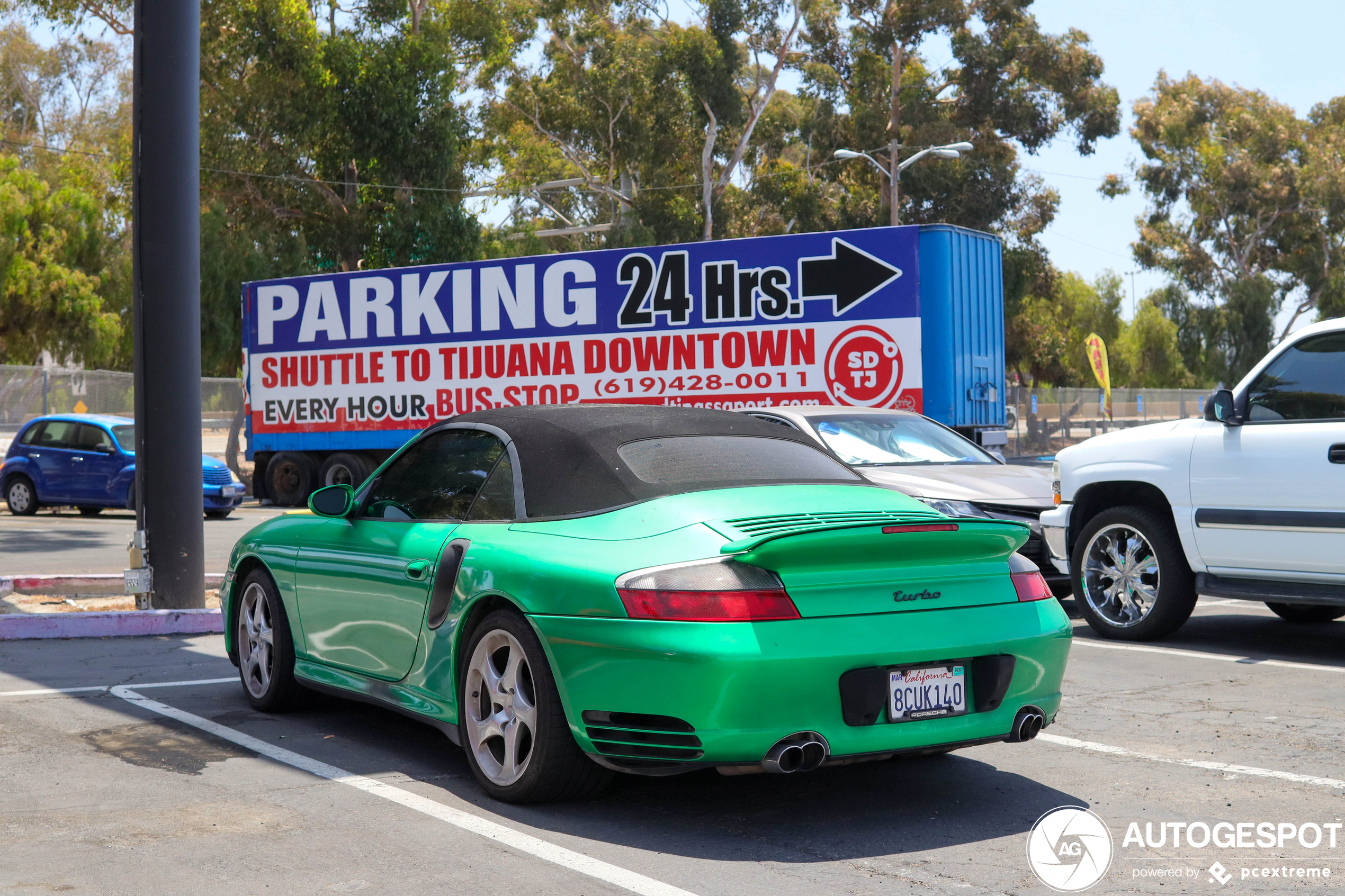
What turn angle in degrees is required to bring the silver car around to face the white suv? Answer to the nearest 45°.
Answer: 0° — it already faces it

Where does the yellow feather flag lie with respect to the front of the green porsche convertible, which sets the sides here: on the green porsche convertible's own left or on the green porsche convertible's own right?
on the green porsche convertible's own right

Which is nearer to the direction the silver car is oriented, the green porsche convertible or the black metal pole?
the green porsche convertible

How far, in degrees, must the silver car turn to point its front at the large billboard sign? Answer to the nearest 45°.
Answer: approximately 180°

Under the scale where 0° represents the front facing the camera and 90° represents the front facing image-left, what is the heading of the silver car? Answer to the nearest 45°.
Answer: approximately 315°

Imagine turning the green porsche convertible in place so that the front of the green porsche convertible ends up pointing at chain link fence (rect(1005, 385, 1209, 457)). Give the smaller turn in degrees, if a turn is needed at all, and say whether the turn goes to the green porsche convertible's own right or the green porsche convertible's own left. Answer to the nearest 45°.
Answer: approximately 45° to the green porsche convertible's own right

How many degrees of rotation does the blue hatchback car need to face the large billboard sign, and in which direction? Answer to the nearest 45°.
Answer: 0° — it already faces it
